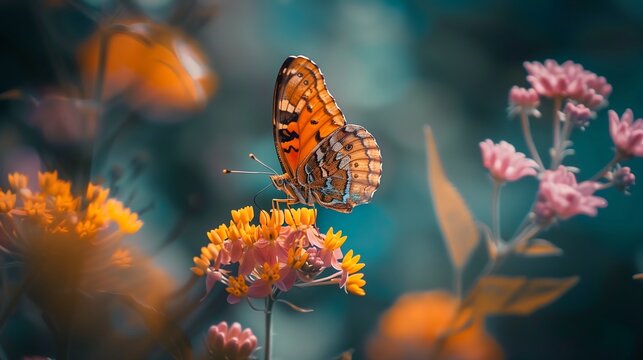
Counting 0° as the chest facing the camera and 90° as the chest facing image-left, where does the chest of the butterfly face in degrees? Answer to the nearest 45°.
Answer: approximately 90°
